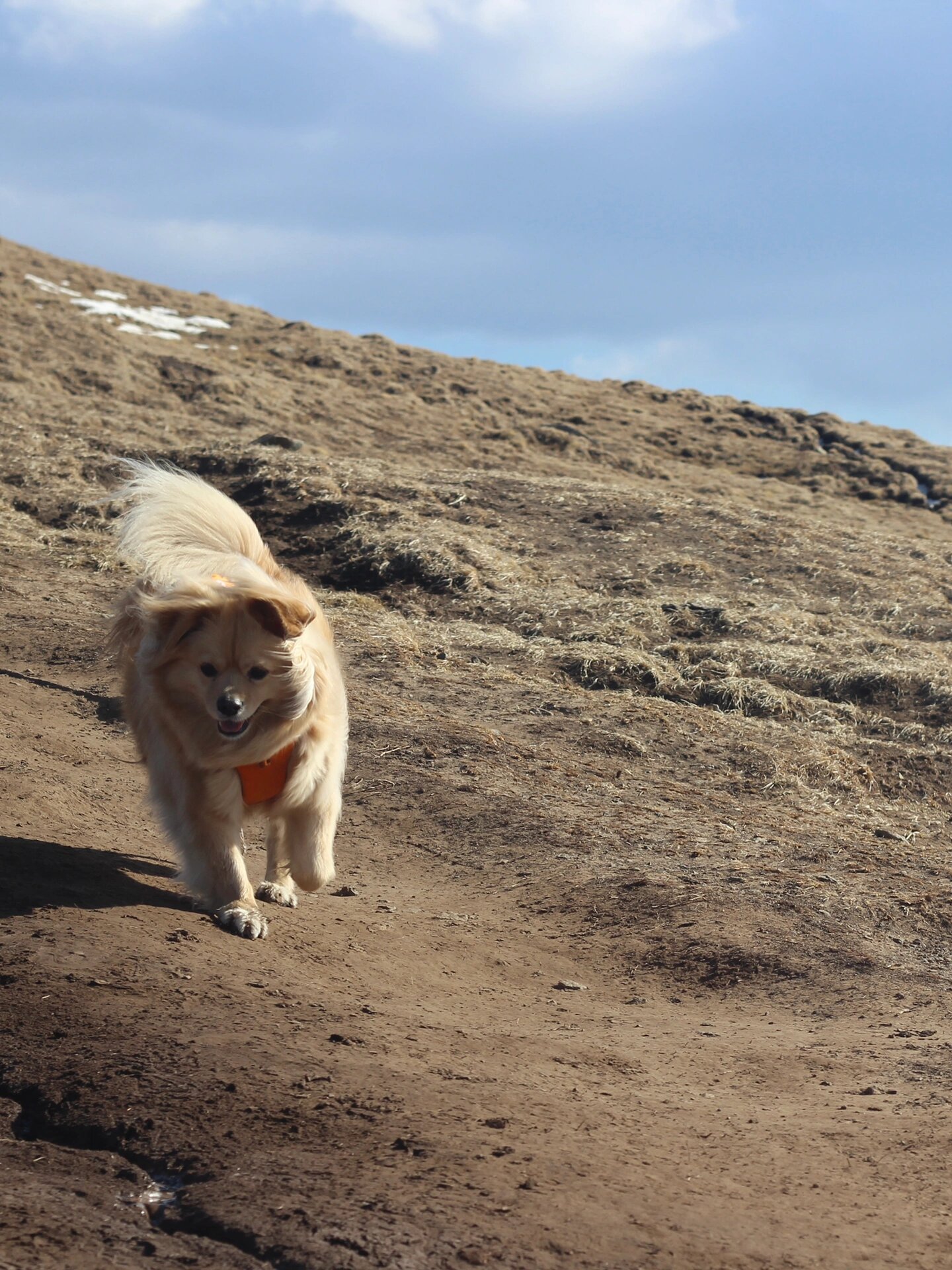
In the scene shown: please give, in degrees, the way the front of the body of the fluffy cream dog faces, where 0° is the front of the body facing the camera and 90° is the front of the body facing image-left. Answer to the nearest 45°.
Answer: approximately 0°

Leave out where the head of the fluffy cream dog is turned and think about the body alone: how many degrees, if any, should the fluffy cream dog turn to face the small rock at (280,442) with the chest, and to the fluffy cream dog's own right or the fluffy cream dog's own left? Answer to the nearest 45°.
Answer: approximately 180°
